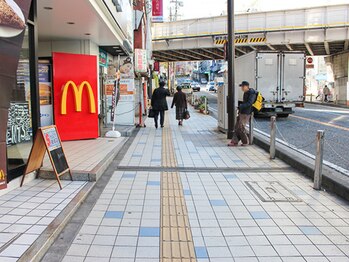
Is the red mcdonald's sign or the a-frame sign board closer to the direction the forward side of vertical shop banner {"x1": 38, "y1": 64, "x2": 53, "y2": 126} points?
the a-frame sign board

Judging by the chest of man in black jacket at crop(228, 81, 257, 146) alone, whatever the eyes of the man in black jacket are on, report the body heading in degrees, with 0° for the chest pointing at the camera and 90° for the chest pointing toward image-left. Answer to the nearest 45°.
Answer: approximately 90°

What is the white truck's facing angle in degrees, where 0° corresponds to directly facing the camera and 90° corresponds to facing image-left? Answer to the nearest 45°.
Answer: approximately 180°

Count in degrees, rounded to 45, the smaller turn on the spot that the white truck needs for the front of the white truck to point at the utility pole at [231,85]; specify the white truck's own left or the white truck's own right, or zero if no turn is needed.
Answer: approximately 180°

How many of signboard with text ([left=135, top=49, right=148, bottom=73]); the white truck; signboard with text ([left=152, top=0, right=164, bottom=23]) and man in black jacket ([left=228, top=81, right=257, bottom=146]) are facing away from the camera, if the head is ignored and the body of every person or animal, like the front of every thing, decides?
1
